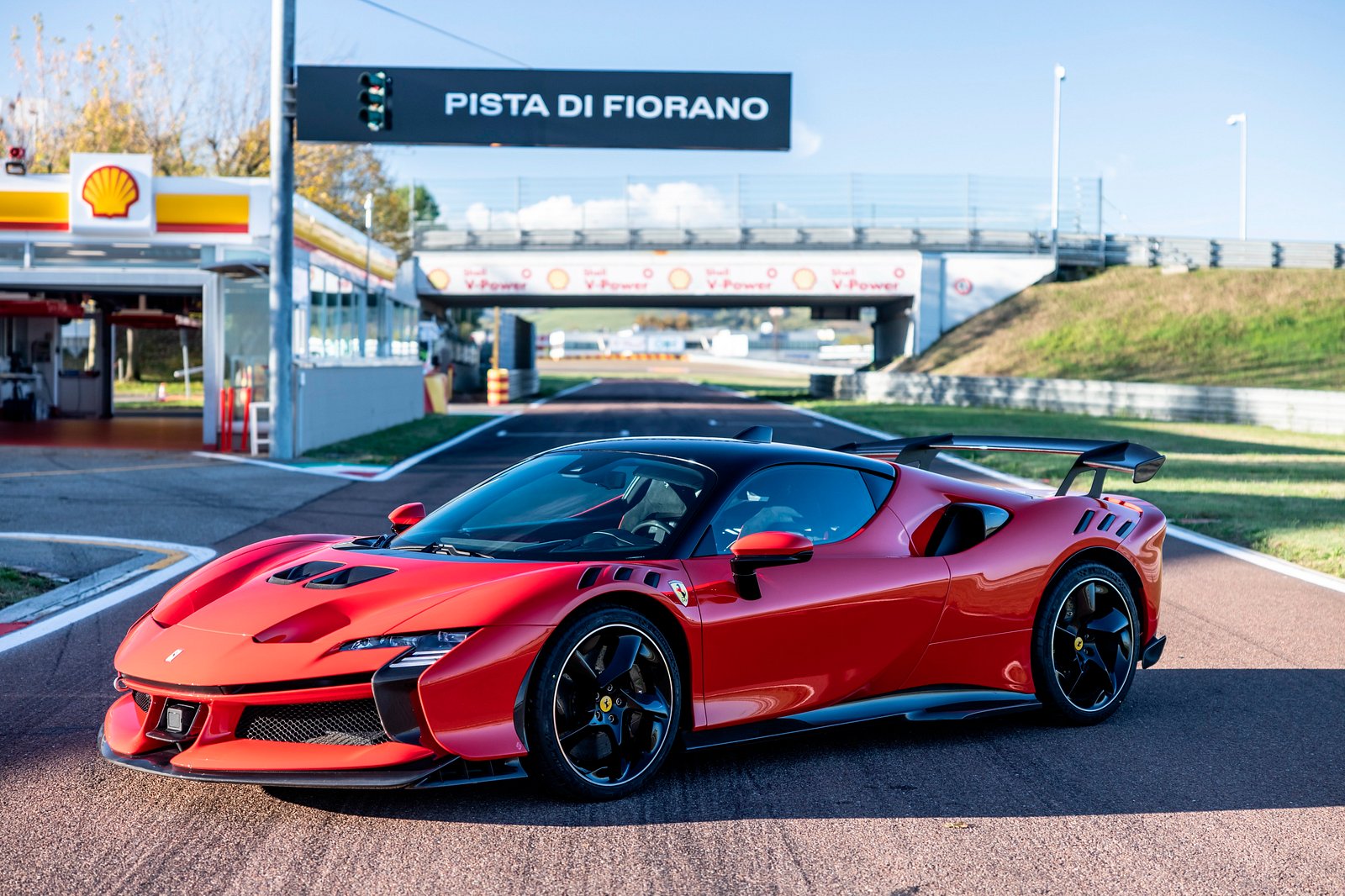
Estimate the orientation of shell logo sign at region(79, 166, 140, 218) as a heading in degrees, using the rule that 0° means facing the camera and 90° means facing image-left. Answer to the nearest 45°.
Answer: approximately 0°

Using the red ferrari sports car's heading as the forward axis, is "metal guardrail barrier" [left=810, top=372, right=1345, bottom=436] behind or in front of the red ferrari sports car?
behind

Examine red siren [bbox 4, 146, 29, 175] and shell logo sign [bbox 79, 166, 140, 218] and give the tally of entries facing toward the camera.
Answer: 2

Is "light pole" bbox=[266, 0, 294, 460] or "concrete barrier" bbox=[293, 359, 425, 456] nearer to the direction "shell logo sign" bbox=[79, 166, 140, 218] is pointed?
the light pole

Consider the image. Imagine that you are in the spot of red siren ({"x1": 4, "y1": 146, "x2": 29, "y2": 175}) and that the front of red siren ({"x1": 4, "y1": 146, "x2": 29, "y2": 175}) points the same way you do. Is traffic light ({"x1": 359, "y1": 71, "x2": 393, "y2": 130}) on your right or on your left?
on your left

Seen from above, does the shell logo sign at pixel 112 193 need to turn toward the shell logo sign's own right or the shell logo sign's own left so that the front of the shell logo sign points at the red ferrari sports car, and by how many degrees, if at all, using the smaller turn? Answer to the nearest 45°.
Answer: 0° — it already faces it

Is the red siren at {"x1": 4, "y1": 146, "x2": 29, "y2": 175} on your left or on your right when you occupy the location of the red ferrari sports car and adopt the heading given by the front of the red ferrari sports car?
on your right

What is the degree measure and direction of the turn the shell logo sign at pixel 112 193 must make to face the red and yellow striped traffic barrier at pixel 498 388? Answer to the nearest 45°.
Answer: approximately 135° to its left
